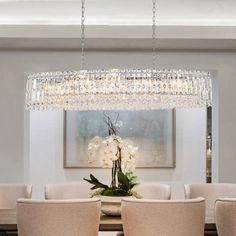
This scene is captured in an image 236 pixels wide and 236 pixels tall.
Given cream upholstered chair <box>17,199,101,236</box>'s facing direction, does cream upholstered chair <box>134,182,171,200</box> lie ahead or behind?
ahead

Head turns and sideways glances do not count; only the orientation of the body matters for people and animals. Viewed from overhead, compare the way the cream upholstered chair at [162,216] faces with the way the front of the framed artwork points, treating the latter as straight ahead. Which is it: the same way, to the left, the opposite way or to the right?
the opposite way

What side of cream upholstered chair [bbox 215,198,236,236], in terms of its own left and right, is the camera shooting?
back

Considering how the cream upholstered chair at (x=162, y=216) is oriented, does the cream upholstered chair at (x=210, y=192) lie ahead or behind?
ahead

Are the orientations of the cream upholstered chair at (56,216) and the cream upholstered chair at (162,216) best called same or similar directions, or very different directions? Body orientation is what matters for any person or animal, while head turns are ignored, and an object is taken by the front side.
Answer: same or similar directions

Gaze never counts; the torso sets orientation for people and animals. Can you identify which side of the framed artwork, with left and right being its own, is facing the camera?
front

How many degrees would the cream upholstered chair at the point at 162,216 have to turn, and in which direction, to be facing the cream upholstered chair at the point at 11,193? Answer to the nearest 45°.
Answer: approximately 45° to its left

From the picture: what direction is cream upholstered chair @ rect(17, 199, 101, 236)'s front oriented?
away from the camera

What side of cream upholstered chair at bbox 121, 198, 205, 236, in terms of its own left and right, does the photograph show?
back

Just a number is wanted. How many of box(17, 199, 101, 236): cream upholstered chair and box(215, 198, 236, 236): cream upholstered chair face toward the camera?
0

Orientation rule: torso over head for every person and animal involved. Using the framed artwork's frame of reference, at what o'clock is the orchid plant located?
The orchid plant is roughly at 12 o'clock from the framed artwork.

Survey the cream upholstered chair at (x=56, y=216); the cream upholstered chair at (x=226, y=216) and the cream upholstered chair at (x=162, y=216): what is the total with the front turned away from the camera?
3

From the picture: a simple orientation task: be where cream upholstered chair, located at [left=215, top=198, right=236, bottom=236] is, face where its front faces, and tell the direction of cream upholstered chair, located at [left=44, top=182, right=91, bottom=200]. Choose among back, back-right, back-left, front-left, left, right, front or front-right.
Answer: front-left

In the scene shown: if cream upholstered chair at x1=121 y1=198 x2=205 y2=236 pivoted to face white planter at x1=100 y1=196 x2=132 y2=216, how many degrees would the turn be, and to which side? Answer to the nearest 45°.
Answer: approximately 45° to its left

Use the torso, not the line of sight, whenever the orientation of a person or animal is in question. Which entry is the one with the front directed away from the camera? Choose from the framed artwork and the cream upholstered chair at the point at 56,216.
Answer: the cream upholstered chair

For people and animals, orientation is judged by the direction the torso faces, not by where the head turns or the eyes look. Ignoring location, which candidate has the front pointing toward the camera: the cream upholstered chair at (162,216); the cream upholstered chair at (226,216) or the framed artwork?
the framed artwork

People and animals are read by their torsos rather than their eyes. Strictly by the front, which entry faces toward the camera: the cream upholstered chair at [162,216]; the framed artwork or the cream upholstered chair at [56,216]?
the framed artwork

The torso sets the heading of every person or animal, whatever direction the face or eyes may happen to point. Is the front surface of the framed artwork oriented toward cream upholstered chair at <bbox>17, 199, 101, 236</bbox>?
yes

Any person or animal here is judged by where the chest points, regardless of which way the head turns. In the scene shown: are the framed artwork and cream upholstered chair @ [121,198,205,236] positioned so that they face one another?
yes
